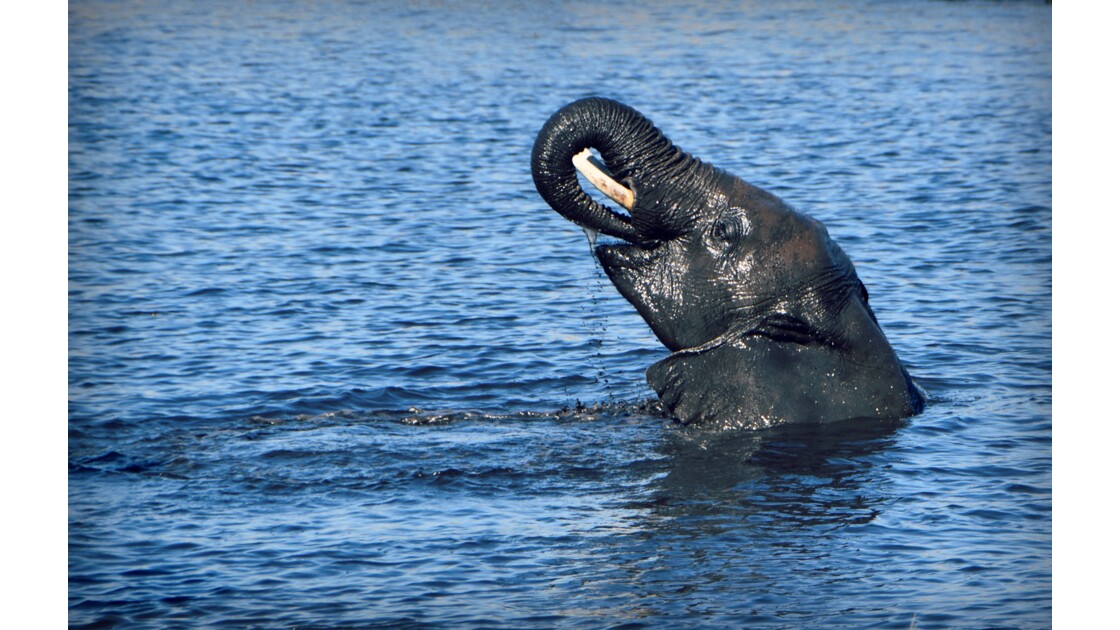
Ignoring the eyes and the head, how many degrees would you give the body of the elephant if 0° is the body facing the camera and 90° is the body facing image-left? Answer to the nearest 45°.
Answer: approximately 90°
